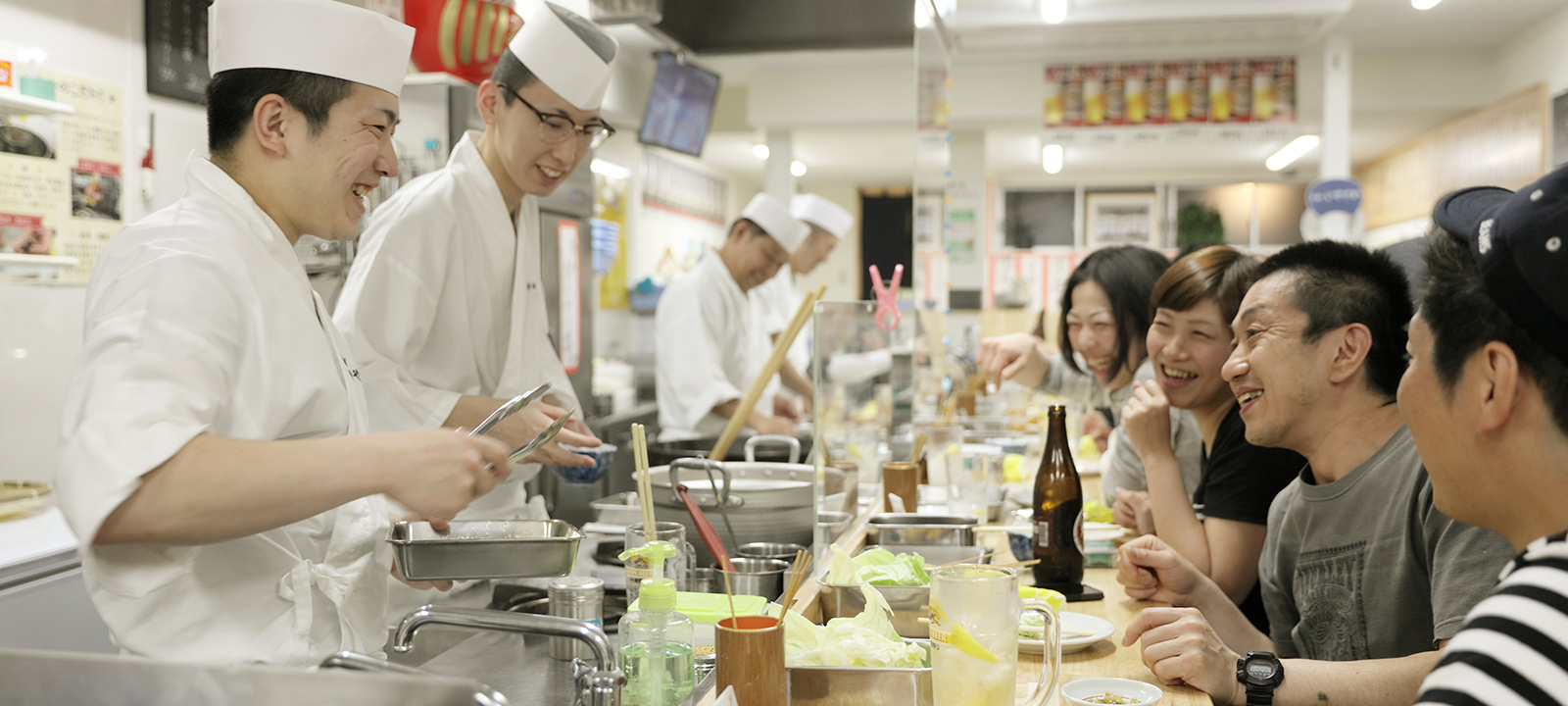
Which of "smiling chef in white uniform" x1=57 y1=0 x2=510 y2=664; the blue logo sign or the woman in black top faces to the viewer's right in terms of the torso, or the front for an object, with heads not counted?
the smiling chef in white uniform

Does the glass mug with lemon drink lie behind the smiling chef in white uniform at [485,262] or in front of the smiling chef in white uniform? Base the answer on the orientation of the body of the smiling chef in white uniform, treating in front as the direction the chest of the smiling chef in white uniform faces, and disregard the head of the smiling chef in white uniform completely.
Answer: in front

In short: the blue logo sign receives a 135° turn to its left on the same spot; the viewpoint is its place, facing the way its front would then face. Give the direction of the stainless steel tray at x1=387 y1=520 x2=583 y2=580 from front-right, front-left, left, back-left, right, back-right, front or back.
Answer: back-right

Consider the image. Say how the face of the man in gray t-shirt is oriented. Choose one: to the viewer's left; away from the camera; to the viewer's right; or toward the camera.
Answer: to the viewer's left

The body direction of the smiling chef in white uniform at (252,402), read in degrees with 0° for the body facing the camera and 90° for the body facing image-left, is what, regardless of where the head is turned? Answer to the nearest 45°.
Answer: approximately 270°

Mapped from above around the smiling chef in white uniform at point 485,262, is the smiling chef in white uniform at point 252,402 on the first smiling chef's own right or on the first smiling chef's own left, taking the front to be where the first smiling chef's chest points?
on the first smiling chef's own right

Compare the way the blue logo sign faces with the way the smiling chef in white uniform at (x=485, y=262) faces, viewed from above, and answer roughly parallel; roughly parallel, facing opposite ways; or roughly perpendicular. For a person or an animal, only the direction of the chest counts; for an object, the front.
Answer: roughly perpendicular

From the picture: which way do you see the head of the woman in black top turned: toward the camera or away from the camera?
toward the camera

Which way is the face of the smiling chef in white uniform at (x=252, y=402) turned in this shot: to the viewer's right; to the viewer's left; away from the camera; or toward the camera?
to the viewer's right

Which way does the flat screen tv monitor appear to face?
toward the camera

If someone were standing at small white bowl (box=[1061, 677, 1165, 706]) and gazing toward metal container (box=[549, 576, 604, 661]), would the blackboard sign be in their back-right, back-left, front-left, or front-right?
front-right

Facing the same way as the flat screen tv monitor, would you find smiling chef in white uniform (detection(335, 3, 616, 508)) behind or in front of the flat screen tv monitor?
in front

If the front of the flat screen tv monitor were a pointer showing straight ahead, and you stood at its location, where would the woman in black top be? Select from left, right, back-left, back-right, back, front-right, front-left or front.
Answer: front

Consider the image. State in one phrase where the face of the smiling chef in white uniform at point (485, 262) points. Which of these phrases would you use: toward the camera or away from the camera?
toward the camera
